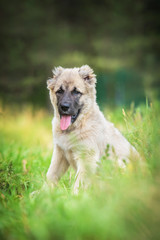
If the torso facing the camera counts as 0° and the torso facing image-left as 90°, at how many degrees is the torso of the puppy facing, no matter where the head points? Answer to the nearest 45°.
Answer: approximately 45°
